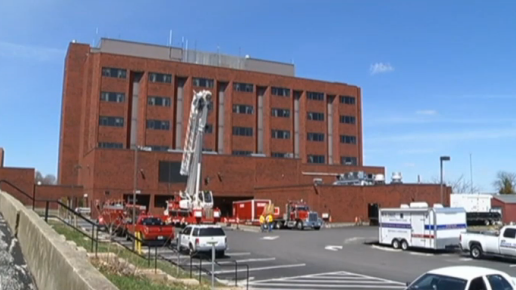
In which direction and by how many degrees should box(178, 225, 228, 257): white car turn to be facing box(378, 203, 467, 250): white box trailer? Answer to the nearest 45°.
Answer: approximately 135° to its right

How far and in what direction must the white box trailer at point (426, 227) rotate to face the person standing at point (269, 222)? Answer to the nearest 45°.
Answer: approximately 180°

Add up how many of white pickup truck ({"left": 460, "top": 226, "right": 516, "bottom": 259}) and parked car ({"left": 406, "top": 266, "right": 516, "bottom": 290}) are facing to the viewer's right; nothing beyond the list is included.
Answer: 1

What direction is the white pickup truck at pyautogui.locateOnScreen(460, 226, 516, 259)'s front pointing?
to the viewer's right

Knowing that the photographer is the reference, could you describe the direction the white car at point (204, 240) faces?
facing away from the viewer and to the left of the viewer

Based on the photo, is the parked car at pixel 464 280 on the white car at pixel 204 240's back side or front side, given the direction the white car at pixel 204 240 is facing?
on the back side

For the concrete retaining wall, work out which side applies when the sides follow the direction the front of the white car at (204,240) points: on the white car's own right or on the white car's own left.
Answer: on the white car's own left
